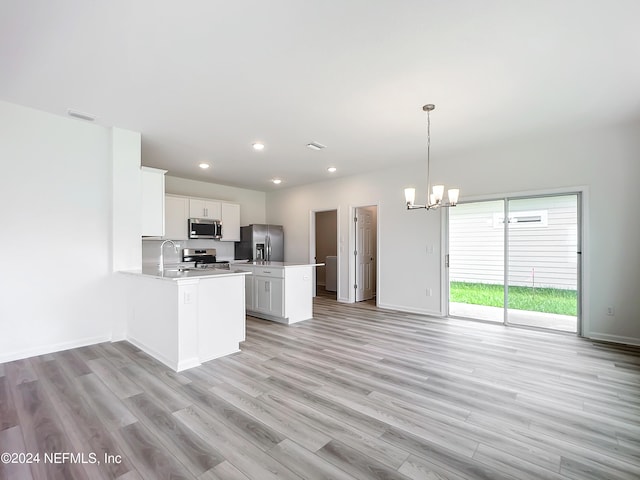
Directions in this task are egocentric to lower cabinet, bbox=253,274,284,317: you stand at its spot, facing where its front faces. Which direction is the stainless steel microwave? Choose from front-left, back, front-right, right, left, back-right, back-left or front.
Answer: right

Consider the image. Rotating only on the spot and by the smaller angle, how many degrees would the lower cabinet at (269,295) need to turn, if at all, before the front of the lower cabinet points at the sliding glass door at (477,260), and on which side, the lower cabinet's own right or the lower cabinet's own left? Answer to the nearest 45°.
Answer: approximately 135° to the lower cabinet's own left

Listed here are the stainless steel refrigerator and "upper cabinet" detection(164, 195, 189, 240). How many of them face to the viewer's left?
0

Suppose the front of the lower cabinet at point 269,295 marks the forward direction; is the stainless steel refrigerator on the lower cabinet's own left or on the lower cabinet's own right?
on the lower cabinet's own right

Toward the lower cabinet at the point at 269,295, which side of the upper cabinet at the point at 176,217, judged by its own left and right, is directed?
front

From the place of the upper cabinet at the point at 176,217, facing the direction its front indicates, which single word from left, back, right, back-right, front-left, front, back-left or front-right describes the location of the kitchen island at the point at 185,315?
front-right

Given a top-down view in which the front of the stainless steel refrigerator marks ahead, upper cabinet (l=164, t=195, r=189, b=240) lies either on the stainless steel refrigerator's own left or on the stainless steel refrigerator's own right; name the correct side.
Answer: on the stainless steel refrigerator's own right

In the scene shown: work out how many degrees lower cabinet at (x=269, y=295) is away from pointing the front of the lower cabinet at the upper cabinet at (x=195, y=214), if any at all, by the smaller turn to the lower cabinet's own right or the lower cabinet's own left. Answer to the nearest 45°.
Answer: approximately 90° to the lower cabinet's own right

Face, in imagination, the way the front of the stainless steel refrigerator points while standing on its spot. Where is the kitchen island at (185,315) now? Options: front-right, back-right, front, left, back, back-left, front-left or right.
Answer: front-right
